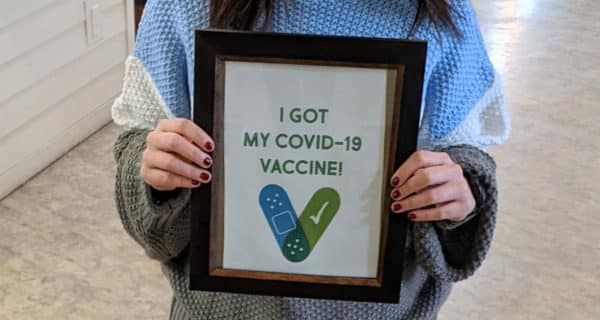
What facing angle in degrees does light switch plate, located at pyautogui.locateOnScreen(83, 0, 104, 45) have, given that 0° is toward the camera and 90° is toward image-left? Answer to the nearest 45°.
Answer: approximately 315°

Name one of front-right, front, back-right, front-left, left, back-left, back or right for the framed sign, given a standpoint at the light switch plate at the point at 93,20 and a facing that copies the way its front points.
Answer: front-right

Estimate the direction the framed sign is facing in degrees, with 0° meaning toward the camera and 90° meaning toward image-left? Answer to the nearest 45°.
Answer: approximately 0°

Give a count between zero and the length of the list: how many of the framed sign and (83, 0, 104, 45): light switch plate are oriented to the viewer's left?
0

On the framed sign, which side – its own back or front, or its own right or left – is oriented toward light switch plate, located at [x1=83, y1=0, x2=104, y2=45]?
back
